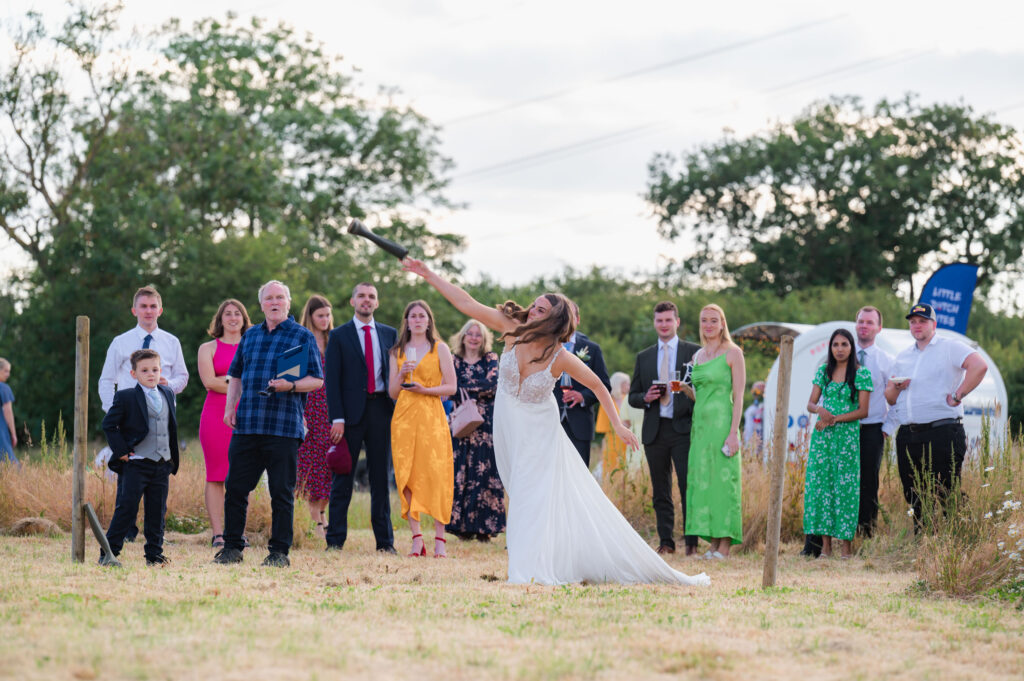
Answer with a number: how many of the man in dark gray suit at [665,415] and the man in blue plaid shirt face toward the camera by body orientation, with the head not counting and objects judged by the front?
2

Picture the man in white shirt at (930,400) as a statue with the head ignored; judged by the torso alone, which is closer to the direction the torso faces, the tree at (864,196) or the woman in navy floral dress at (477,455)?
the woman in navy floral dress

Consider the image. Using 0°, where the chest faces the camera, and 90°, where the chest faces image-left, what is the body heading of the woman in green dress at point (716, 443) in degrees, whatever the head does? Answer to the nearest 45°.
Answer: approximately 45°

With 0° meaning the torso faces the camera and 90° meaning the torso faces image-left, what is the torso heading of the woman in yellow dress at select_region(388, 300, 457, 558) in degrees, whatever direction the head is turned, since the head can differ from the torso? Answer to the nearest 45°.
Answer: approximately 0°

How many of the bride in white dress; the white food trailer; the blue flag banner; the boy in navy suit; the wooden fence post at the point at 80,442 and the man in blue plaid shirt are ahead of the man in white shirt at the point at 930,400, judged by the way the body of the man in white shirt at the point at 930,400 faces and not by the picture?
4

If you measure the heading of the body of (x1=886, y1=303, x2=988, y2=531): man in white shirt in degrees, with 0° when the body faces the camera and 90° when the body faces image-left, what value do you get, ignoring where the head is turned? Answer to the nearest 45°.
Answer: approximately 45°

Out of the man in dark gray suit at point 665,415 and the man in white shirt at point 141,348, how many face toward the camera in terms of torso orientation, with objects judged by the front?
2

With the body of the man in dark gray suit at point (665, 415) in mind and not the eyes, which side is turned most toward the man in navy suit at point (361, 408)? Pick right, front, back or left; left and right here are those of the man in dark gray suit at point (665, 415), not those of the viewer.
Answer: right

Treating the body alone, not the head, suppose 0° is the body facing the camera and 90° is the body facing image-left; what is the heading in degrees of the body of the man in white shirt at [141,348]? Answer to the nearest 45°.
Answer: approximately 0°

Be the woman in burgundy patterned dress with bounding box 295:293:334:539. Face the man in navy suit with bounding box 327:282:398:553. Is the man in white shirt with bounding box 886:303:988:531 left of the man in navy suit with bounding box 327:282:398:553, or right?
left
